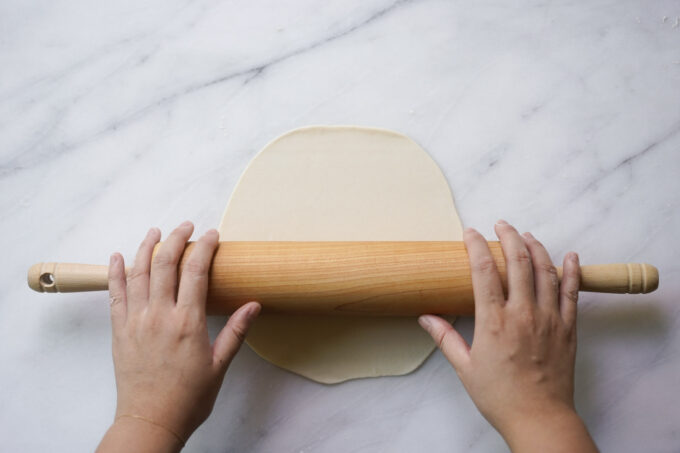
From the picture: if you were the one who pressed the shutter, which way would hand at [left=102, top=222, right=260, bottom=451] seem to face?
facing away from the viewer
